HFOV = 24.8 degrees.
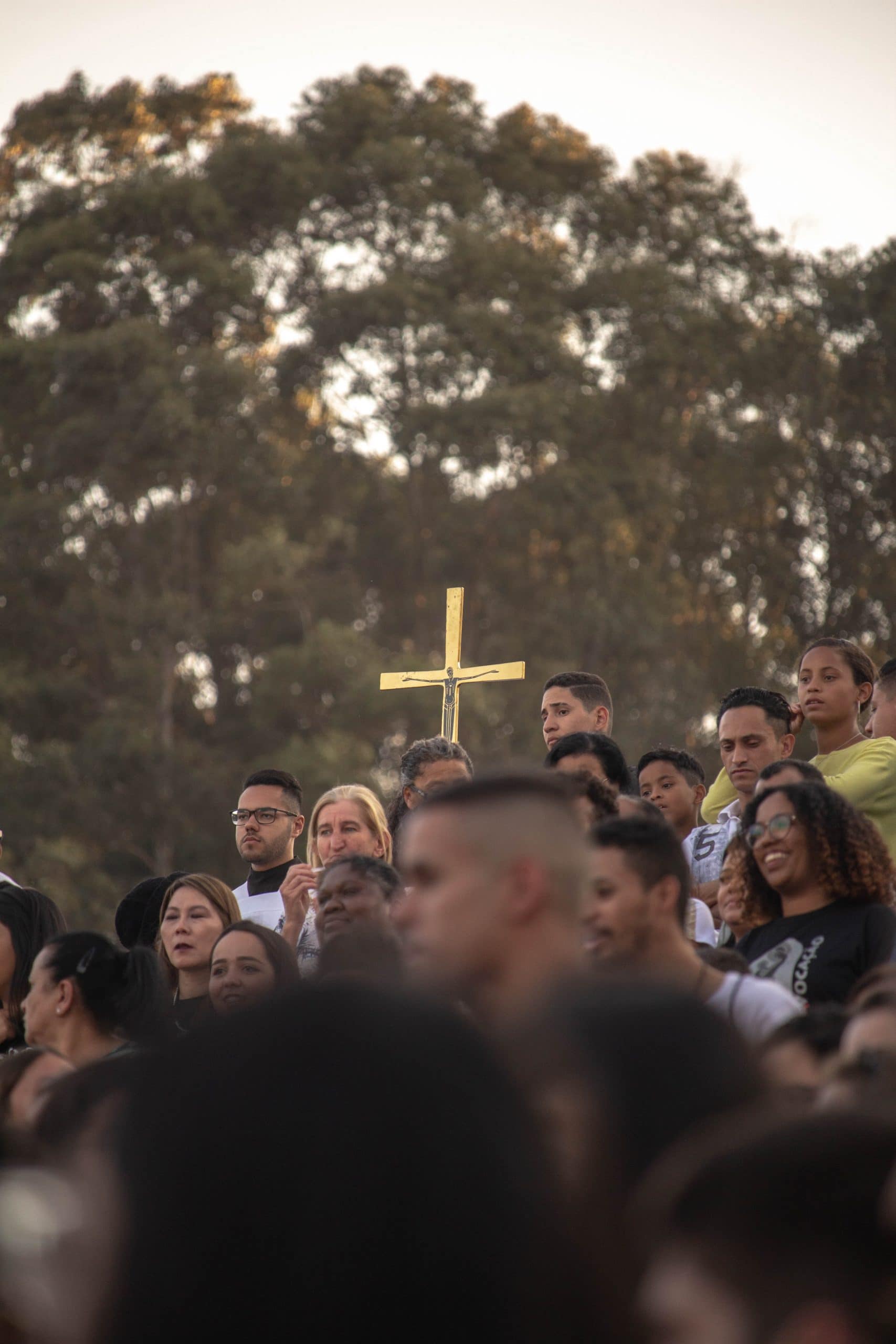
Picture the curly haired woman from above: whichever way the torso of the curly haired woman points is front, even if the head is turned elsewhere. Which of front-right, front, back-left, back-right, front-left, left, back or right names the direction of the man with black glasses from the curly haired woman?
right

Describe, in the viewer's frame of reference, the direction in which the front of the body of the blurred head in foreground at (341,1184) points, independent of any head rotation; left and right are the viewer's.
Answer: facing away from the viewer

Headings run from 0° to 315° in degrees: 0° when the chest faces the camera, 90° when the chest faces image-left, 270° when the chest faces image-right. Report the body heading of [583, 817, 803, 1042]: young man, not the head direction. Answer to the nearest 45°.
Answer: approximately 90°

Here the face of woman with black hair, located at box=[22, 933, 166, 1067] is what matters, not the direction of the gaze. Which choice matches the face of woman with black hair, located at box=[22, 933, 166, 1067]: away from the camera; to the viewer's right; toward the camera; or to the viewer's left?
to the viewer's left

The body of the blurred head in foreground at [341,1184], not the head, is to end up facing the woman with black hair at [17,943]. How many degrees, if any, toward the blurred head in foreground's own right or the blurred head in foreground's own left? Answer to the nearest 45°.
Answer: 0° — they already face them

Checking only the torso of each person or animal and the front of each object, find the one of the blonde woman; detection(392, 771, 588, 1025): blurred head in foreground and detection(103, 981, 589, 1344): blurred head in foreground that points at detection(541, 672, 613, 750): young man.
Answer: detection(103, 981, 589, 1344): blurred head in foreground

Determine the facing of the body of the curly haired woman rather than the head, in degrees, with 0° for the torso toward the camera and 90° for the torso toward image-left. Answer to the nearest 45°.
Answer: approximately 45°

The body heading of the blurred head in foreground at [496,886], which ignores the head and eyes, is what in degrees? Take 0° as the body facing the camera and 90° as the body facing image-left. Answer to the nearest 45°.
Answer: approximately 90°

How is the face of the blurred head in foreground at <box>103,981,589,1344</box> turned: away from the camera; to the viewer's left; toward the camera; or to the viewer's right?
away from the camera
